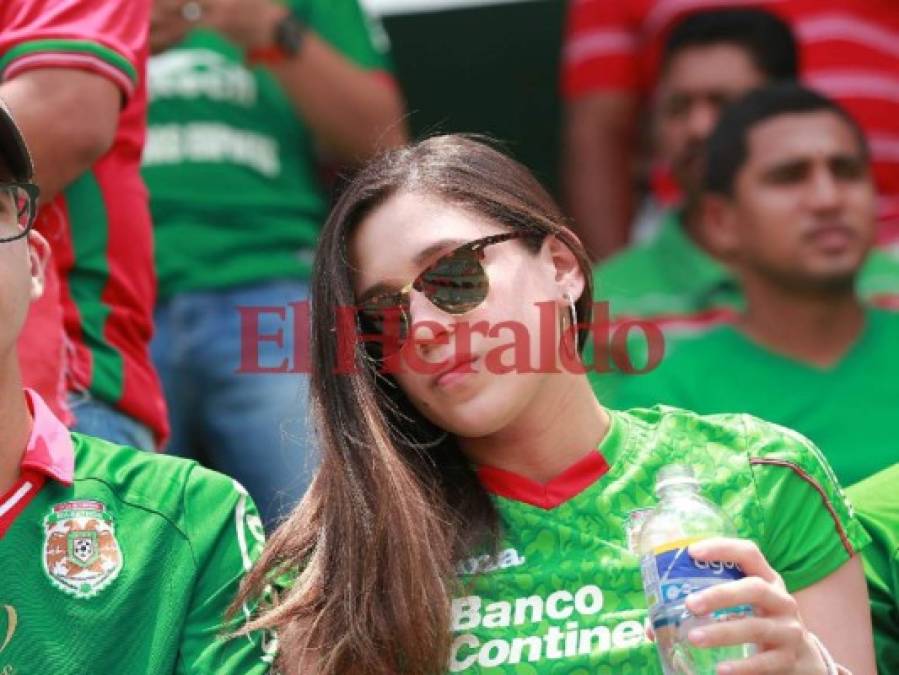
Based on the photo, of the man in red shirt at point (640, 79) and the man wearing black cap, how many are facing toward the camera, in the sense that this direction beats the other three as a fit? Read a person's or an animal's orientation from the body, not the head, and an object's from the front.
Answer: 2

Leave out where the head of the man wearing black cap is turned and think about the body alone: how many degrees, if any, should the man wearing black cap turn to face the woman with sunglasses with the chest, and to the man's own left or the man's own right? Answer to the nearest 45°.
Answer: approximately 90° to the man's own left

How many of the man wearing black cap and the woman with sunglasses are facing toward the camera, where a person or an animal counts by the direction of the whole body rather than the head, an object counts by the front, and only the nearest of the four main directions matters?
2

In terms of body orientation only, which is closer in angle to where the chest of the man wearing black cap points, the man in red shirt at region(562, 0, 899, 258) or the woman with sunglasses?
the woman with sunglasses

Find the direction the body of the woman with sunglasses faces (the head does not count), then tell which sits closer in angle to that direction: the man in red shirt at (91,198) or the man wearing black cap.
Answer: the man wearing black cap

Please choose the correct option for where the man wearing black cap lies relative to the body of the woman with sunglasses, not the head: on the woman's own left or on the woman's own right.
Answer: on the woman's own right

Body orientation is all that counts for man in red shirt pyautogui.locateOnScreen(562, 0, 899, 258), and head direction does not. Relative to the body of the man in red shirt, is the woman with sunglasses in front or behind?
in front

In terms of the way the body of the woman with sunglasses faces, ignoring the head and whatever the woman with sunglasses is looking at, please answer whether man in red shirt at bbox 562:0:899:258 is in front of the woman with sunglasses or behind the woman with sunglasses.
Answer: behind
